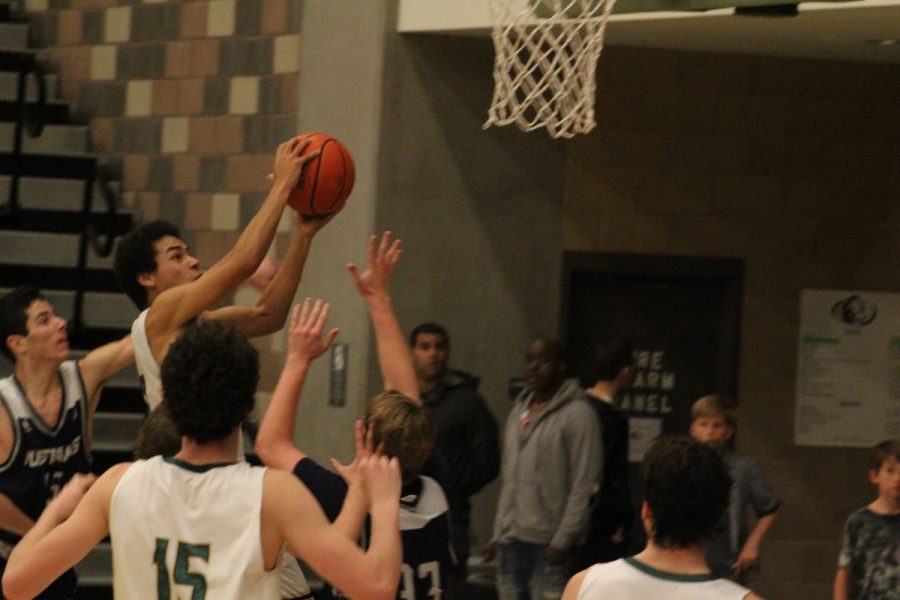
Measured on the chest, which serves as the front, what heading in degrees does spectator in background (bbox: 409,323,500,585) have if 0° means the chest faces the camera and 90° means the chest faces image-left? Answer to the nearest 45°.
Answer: approximately 45°

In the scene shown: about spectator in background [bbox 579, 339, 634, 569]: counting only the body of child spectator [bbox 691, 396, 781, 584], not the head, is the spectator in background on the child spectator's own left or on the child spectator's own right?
on the child spectator's own right

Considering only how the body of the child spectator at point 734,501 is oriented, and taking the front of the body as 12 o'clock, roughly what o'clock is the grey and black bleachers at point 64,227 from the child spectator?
The grey and black bleachers is roughly at 2 o'clock from the child spectator.

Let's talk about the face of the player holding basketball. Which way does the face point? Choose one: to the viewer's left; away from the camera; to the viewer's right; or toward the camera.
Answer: to the viewer's right

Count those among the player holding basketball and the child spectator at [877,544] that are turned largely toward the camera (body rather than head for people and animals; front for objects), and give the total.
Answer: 1

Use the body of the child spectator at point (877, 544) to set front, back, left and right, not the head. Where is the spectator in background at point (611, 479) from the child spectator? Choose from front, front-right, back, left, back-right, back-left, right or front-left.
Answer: back-right

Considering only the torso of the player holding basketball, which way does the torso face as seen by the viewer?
to the viewer's right

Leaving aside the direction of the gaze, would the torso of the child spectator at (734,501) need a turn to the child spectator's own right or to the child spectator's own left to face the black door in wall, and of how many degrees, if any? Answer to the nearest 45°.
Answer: approximately 135° to the child spectator's own right

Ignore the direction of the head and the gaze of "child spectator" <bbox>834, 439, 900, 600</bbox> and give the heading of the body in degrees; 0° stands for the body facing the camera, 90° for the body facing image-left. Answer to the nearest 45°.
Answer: approximately 0°

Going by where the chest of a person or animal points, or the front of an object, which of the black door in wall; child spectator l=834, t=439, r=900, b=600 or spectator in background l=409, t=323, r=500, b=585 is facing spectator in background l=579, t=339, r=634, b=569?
the black door in wall

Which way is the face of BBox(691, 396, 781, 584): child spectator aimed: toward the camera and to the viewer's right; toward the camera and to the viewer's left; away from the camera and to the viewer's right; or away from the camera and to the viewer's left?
toward the camera and to the viewer's left
